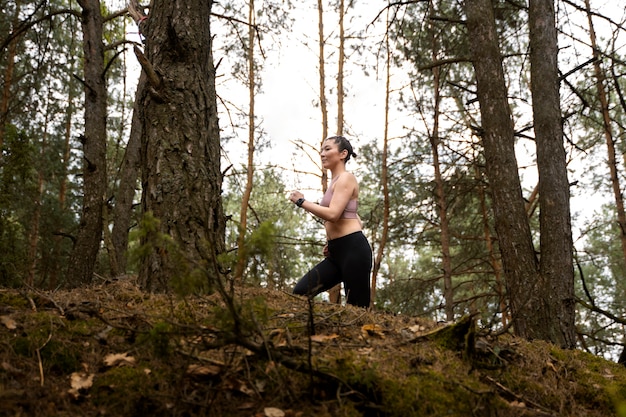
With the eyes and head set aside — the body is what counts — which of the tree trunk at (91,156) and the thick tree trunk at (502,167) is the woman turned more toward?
the tree trunk

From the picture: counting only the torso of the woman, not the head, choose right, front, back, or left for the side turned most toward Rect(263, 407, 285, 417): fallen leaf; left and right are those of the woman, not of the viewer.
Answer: left

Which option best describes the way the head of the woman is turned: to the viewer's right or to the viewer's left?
to the viewer's left

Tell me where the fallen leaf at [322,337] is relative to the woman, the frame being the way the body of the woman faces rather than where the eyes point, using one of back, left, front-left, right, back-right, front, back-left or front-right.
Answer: left

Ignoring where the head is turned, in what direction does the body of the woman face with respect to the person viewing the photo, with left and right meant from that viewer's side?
facing to the left of the viewer

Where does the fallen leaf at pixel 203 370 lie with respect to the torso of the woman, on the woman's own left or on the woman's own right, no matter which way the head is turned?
on the woman's own left

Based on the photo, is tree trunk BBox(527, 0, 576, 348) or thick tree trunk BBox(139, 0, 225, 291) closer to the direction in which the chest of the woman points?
the thick tree trunk

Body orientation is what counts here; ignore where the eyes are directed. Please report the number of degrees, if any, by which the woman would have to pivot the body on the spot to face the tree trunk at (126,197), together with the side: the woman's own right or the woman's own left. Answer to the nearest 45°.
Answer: approximately 45° to the woman's own right

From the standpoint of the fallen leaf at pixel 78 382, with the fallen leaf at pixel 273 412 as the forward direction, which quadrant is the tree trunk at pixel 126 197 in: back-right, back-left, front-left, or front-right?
back-left

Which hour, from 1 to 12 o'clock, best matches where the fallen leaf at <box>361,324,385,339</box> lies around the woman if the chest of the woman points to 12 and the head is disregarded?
The fallen leaf is roughly at 9 o'clock from the woman.

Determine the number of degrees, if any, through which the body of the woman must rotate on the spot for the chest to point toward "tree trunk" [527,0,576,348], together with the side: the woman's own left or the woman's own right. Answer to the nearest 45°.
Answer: approximately 135° to the woman's own right
